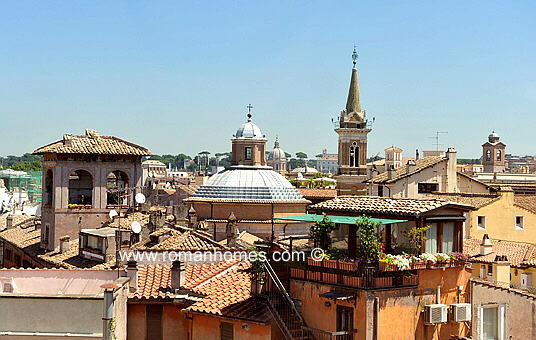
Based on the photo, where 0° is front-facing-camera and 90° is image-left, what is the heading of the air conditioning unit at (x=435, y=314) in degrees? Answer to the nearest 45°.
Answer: approximately 315°

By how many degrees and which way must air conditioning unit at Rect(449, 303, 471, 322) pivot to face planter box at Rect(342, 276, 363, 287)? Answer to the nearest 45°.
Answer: approximately 90° to its right

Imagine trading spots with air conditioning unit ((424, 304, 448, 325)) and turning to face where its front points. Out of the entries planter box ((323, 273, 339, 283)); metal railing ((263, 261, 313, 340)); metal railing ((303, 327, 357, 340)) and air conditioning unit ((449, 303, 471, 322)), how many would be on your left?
1

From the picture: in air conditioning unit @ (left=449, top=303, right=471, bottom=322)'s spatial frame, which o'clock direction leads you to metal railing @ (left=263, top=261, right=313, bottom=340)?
The metal railing is roughly at 4 o'clock from the air conditioning unit.

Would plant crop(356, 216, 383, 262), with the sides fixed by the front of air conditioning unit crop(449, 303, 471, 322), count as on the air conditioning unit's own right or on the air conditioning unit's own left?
on the air conditioning unit's own right

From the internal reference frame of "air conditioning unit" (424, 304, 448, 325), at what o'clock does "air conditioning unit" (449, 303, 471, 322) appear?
"air conditioning unit" (449, 303, 471, 322) is roughly at 9 o'clock from "air conditioning unit" (424, 304, 448, 325).

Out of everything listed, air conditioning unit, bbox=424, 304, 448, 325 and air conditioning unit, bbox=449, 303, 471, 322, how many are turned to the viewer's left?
0

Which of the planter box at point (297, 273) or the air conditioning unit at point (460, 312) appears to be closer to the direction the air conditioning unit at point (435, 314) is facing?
the air conditioning unit

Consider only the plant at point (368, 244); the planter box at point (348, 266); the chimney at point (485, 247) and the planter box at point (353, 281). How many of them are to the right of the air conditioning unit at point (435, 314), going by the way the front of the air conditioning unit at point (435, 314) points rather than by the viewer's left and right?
3

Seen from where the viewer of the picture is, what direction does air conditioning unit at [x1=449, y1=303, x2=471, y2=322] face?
facing the viewer and to the right of the viewer

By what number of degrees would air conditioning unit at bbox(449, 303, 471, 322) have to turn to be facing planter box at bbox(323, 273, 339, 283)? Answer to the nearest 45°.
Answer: approximately 90° to its right
